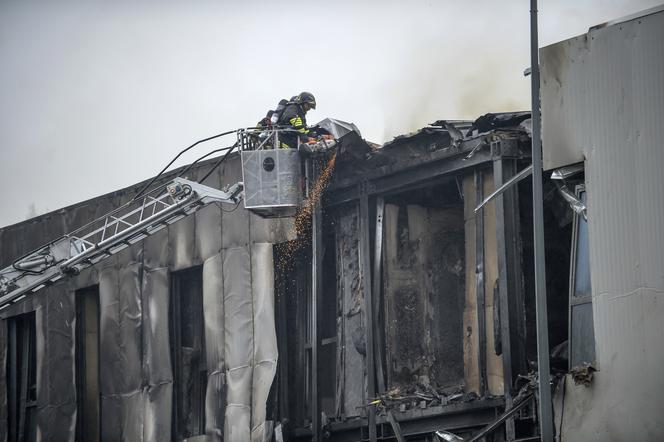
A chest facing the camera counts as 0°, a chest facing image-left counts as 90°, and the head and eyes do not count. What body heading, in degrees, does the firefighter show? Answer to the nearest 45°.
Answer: approximately 270°

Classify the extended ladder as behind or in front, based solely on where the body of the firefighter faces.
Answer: behind

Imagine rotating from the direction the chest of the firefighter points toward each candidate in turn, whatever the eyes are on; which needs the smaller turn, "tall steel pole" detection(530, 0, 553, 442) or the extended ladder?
the tall steel pole

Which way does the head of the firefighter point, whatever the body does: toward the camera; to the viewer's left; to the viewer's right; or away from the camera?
to the viewer's right
